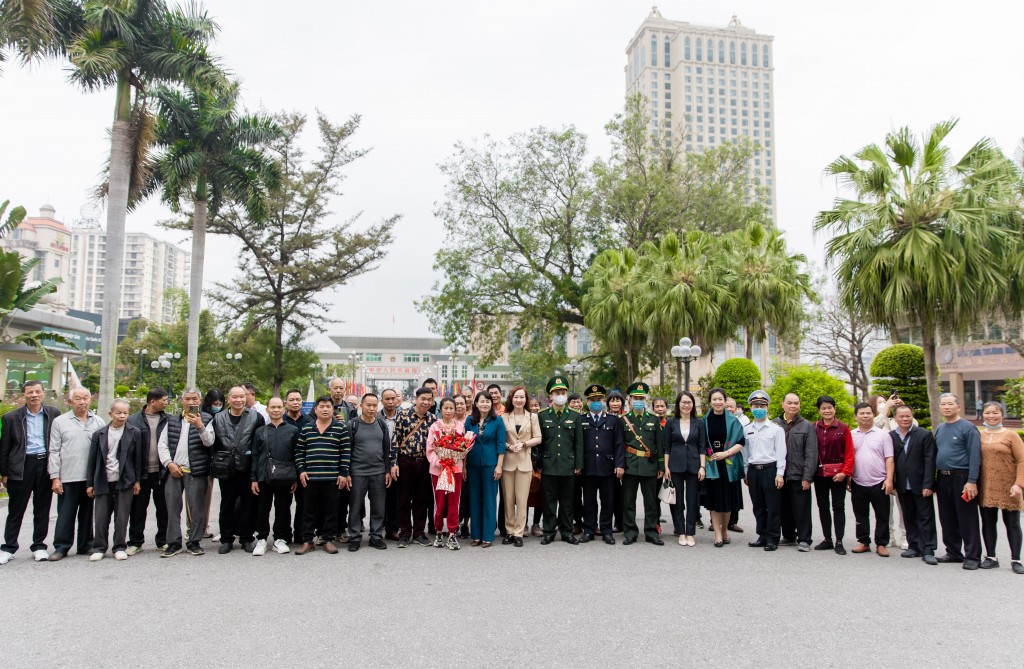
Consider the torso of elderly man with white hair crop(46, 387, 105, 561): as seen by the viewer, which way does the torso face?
toward the camera

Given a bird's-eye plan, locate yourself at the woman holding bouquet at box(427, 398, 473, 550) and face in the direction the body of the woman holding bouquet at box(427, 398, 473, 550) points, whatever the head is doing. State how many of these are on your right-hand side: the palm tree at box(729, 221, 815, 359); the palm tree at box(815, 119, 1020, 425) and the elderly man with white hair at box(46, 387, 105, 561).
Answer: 1

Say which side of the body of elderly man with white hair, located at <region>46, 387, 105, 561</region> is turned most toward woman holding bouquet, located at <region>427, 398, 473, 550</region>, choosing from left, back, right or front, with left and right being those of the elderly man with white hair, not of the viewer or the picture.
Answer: left

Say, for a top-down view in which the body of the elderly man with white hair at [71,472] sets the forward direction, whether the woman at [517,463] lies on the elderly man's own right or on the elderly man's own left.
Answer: on the elderly man's own left

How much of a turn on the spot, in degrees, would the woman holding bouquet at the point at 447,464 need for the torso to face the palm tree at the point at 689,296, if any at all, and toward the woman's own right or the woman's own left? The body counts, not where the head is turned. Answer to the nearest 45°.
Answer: approximately 135° to the woman's own left

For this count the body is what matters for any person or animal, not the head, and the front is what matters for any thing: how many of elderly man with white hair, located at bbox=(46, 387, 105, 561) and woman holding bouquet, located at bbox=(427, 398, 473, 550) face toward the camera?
2

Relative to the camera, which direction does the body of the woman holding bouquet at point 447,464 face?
toward the camera

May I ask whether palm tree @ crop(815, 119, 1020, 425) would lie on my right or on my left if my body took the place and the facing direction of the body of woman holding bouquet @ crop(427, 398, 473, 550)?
on my left

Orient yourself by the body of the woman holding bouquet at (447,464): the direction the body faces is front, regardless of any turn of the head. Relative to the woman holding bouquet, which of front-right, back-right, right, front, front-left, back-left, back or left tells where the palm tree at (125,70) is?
back-right
